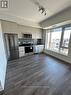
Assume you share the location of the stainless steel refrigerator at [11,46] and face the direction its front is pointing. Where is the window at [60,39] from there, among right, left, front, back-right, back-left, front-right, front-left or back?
front-left

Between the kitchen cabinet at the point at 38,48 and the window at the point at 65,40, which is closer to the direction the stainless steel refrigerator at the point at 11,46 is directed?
the window

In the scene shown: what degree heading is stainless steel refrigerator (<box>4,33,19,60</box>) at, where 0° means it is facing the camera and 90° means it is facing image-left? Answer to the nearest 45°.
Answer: approximately 315°

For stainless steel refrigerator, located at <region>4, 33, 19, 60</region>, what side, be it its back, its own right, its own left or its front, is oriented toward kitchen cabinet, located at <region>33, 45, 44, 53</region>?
left

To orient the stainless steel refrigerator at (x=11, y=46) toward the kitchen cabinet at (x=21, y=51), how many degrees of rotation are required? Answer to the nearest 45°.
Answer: approximately 90° to its left

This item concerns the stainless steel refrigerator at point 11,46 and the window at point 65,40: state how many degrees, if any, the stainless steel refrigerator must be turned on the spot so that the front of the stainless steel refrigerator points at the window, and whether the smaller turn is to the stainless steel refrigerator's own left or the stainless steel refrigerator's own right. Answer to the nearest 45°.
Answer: approximately 45° to the stainless steel refrigerator's own left

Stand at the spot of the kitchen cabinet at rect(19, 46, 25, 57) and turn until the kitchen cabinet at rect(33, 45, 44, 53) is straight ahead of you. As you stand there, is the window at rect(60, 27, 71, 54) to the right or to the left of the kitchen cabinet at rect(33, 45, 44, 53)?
right
